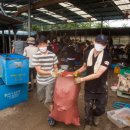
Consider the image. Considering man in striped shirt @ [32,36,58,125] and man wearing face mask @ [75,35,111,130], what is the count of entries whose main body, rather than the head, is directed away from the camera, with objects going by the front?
0

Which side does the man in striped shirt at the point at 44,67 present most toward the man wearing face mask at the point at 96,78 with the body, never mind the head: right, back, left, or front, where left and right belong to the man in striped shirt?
left

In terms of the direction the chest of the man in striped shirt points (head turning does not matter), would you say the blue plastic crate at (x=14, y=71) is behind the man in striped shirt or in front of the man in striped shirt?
behind

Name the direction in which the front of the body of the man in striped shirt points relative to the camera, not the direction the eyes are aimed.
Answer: toward the camera

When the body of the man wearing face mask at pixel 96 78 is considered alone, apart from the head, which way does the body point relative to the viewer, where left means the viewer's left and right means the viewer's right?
facing the viewer and to the left of the viewer
